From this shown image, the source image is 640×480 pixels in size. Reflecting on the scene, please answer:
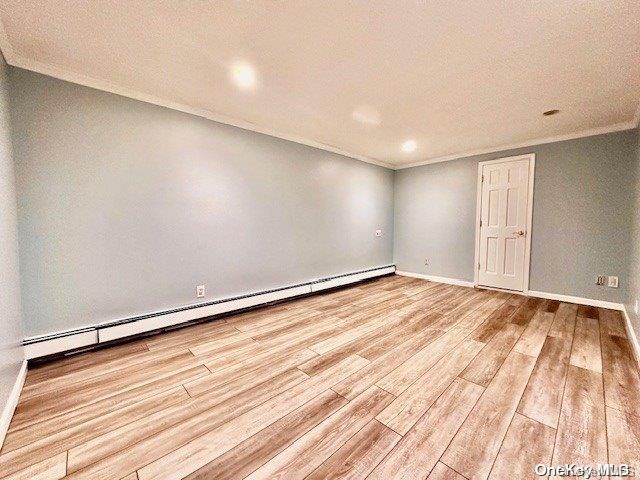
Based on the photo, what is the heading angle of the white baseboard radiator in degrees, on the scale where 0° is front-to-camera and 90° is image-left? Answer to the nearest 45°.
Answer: approximately 315°

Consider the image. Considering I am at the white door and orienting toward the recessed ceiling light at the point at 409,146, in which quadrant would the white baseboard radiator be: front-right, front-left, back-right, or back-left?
front-left

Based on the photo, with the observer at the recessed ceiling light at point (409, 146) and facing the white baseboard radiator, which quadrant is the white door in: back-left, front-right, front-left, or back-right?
back-left

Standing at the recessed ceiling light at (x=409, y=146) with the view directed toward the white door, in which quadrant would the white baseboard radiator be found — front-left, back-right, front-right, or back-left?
back-right

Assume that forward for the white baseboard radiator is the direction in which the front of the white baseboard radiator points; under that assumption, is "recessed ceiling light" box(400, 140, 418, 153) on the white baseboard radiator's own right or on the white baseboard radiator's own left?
on the white baseboard radiator's own left

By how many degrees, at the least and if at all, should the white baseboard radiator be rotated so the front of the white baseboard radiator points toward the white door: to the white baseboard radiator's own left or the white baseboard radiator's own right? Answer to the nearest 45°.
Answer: approximately 45° to the white baseboard radiator's own left
